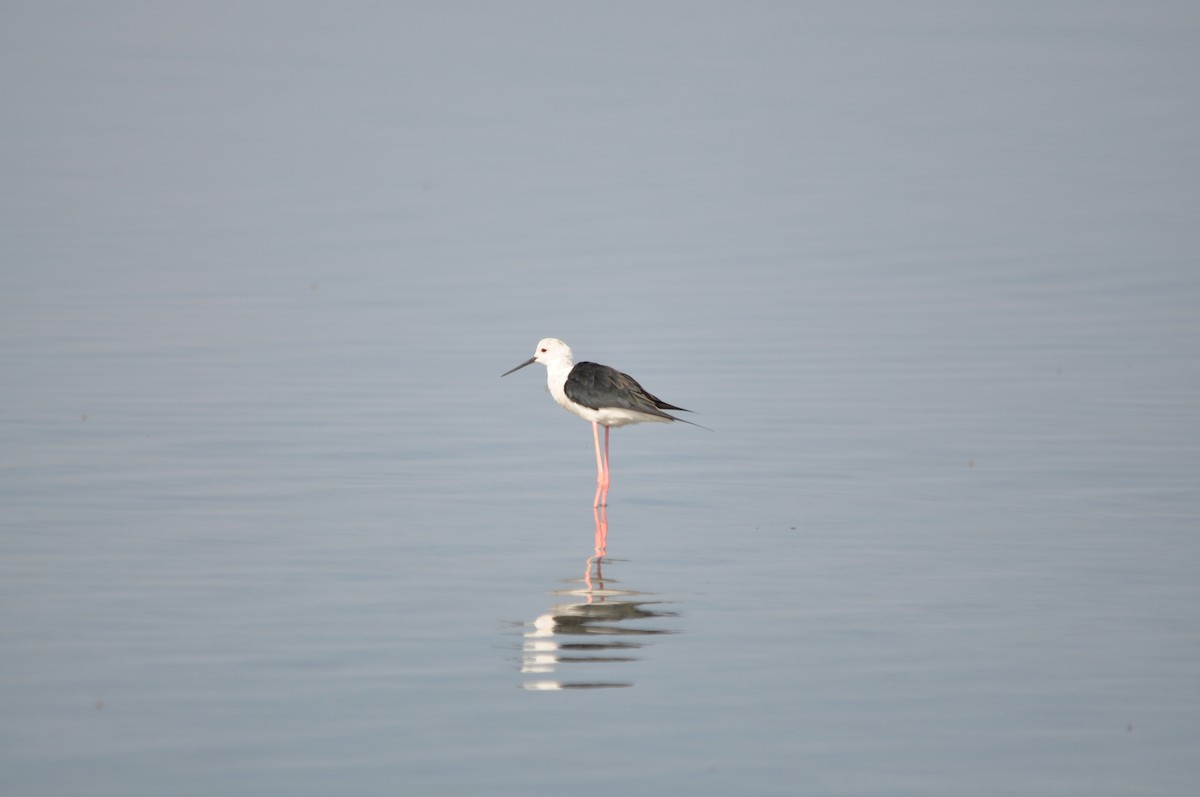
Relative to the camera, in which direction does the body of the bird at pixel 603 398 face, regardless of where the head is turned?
to the viewer's left
